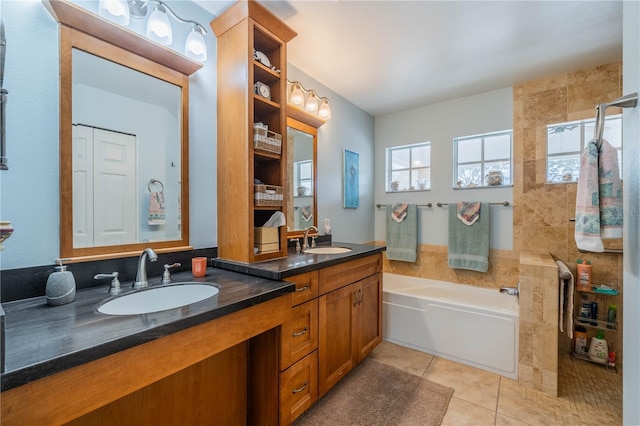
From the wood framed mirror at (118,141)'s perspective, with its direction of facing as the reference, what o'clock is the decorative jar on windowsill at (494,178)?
The decorative jar on windowsill is roughly at 11 o'clock from the wood framed mirror.

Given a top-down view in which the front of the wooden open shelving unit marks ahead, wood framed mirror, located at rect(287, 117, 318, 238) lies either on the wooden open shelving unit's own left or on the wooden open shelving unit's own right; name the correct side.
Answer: on the wooden open shelving unit's own left

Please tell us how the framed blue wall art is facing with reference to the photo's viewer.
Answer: facing to the right of the viewer

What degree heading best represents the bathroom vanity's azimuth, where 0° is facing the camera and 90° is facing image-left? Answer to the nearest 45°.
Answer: approximately 315°

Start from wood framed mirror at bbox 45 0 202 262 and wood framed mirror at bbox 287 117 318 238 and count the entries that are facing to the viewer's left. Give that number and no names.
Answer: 0

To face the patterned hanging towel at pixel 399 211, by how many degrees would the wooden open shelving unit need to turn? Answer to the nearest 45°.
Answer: approximately 90° to its left

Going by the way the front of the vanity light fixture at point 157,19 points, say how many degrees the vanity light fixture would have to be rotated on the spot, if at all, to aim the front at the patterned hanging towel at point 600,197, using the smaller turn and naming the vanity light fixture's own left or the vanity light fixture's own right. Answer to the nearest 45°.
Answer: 0° — it already faces it

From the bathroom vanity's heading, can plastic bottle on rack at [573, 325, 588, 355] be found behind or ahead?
ahead

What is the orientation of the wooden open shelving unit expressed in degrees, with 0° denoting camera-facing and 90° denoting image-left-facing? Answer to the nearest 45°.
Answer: approximately 315°
